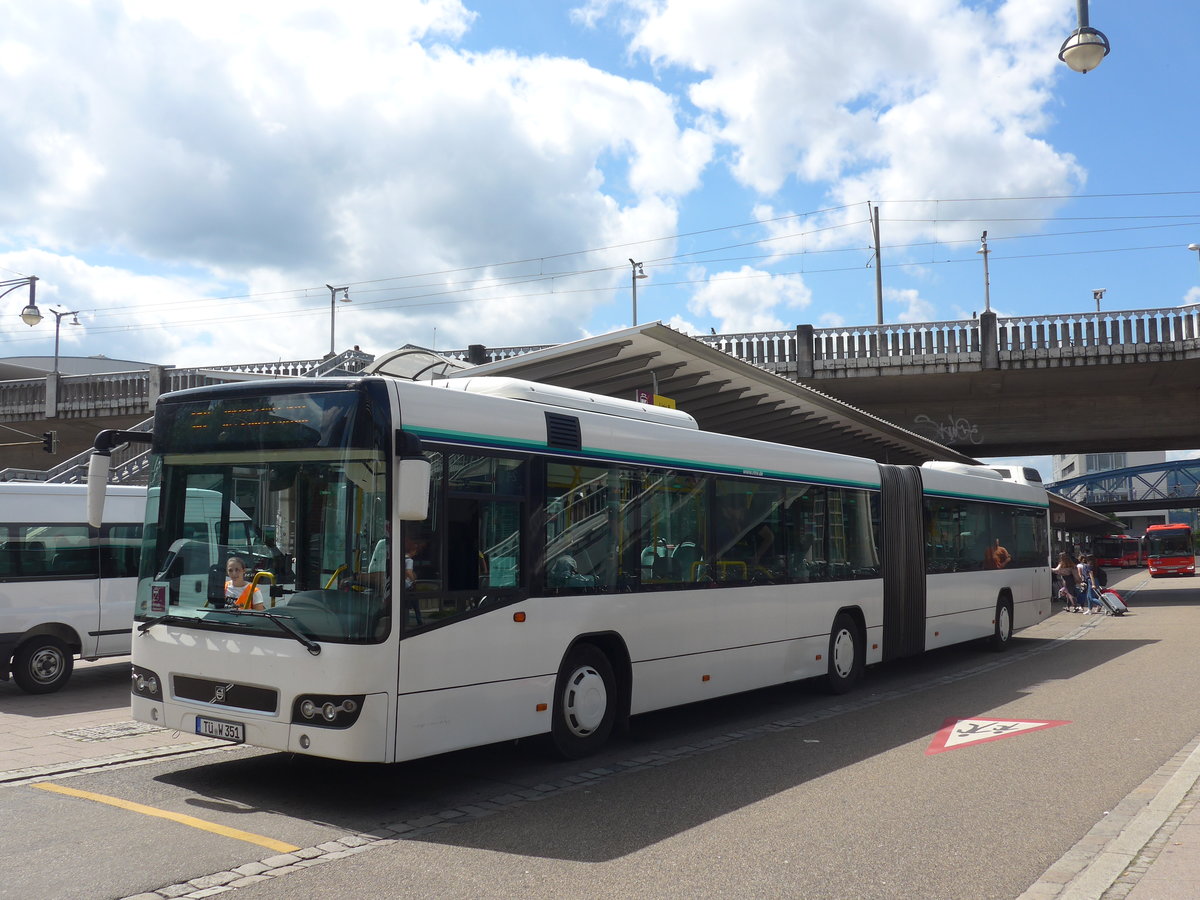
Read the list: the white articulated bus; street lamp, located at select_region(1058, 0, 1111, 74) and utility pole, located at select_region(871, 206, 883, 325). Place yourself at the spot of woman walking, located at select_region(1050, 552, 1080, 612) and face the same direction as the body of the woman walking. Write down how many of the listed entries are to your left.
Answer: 2

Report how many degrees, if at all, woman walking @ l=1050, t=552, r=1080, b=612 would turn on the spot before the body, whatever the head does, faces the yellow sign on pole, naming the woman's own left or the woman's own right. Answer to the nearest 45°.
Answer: approximately 90° to the woman's own left

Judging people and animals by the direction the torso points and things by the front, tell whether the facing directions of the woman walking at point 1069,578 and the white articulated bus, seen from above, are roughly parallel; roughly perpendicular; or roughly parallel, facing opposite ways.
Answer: roughly perpendicular
